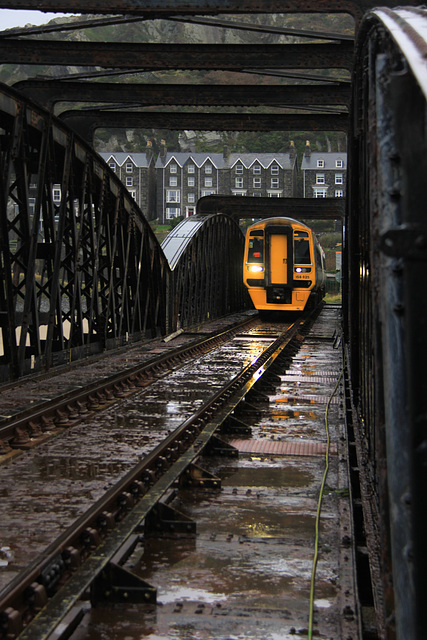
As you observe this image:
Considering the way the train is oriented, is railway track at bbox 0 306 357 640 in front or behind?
in front

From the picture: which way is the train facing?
toward the camera
